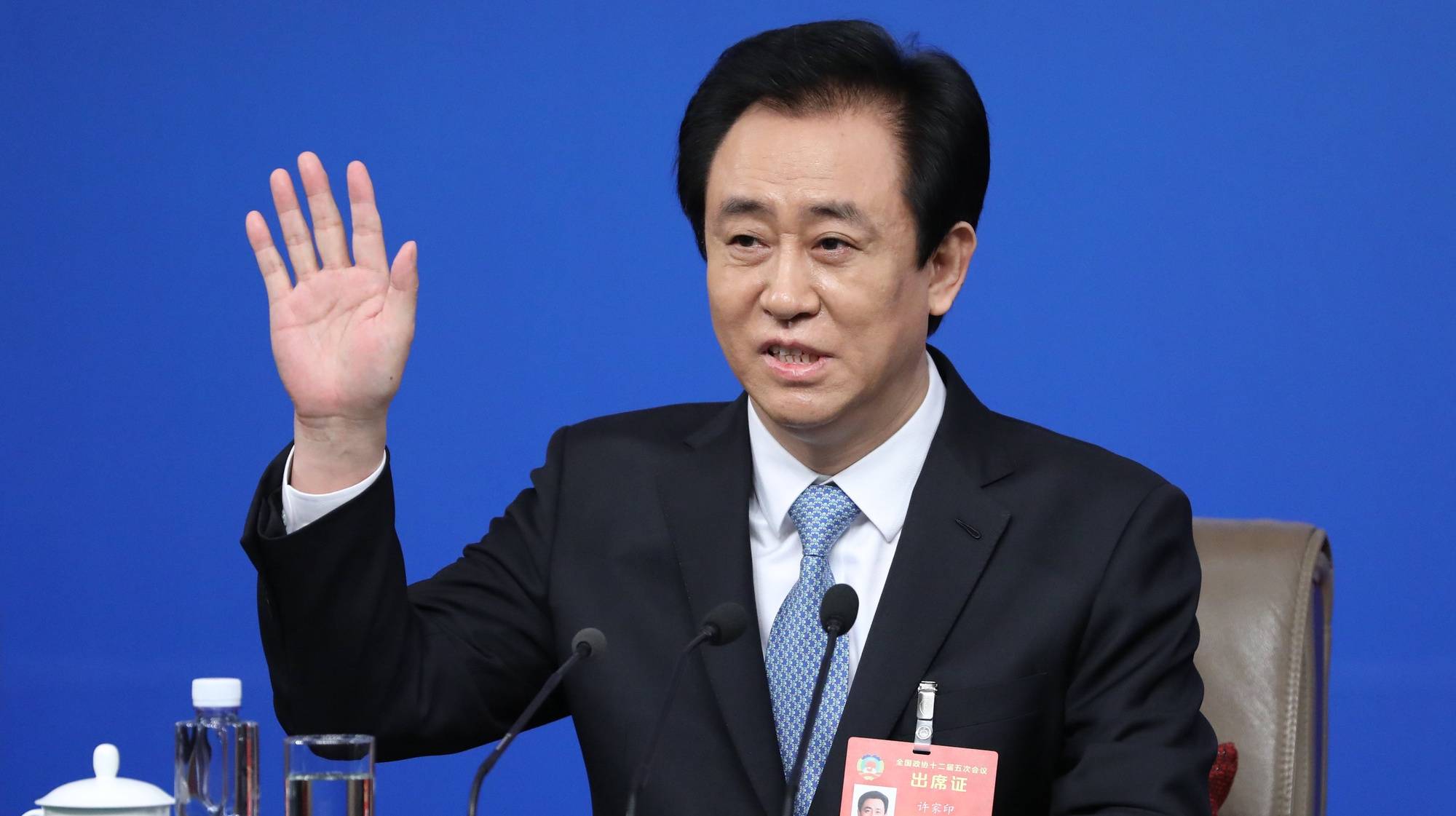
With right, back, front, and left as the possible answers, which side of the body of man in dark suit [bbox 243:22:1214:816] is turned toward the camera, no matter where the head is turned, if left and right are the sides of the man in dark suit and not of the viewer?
front

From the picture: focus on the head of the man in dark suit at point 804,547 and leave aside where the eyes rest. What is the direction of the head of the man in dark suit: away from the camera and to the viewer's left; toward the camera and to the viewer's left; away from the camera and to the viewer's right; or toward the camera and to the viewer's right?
toward the camera and to the viewer's left

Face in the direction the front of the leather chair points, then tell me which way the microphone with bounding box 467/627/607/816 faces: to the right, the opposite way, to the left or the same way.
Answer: the opposite way

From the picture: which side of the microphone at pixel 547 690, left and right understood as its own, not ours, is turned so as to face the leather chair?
front

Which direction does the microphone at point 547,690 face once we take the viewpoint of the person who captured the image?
facing away from the viewer and to the right of the viewer

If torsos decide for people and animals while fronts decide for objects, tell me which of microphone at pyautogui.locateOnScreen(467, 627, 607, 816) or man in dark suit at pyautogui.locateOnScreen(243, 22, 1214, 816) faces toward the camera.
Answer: the man in dark suit

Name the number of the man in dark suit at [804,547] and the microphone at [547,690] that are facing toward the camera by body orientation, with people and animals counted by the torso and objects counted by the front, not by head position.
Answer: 1
